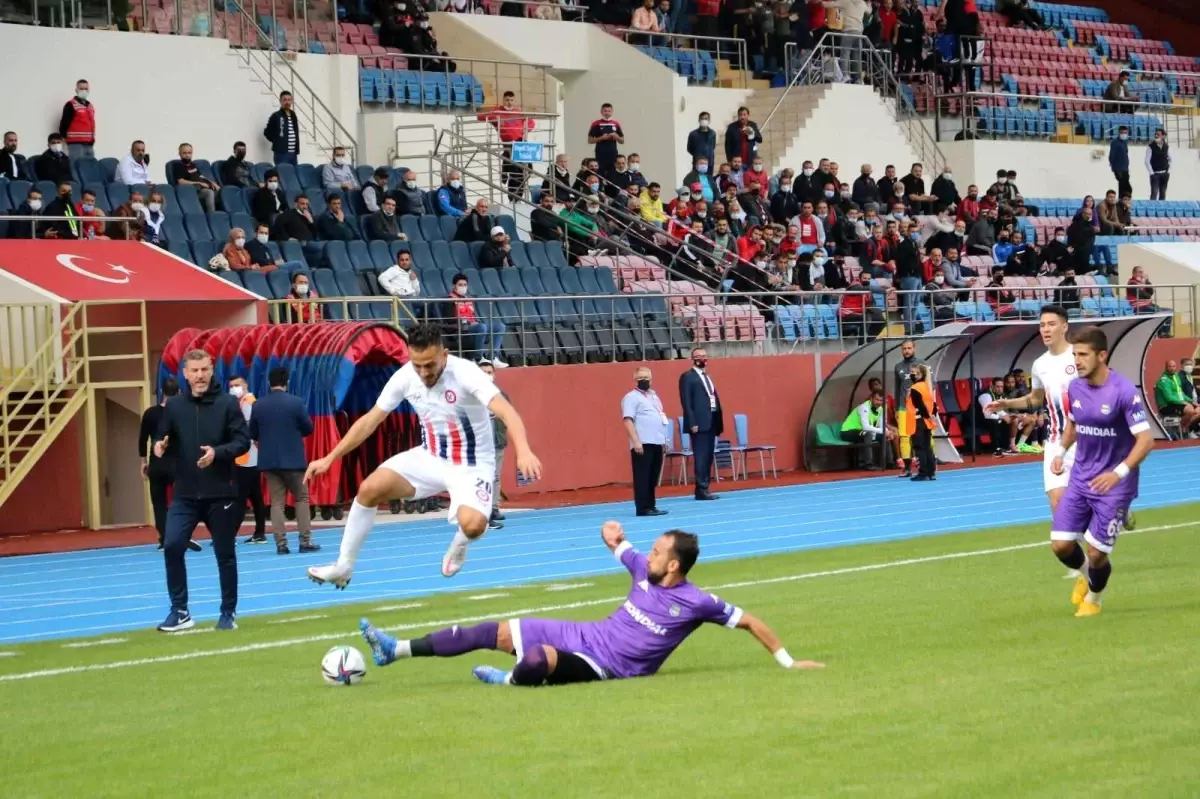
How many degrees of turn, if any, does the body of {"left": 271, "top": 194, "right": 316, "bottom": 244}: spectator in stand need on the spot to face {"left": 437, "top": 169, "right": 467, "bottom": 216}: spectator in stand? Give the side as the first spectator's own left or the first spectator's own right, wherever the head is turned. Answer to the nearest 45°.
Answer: approximately 90° to the first spectator's own left

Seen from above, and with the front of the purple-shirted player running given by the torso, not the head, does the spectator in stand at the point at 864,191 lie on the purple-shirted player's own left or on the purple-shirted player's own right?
on the purple-shirted player's own right

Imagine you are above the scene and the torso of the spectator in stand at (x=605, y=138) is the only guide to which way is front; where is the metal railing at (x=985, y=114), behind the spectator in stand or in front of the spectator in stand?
behind

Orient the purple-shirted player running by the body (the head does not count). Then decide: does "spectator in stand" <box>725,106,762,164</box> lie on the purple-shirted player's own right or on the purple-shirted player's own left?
on the purple-shirted player's own right

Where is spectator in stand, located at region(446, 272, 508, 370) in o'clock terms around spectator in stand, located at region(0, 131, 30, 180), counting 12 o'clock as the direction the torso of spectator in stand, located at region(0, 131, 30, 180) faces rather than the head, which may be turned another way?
spectator in stand, located at region(446, 272, 508, 370) is roughly at 11 o'clock from spectator in stand, located at region(0, 131, 30, 180).

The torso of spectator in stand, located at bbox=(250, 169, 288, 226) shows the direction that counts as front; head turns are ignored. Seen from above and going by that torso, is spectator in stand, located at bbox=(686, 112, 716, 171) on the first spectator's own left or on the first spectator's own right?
on the first spectator's own left
